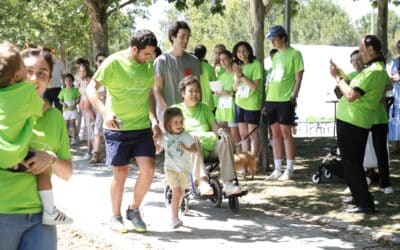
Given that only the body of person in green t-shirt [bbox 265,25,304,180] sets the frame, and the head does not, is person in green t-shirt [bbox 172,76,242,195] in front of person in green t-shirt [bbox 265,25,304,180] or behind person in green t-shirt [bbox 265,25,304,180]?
in front

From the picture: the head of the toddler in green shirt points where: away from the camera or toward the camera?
away from the camera

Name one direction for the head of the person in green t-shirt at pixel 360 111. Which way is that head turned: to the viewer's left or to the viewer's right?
to the viewer's left

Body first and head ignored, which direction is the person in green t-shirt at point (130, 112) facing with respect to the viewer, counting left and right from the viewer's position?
facing the viewer and to the right of the viewer

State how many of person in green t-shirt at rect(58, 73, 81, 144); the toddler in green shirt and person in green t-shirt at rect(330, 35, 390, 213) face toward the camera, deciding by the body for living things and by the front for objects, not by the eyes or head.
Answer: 1

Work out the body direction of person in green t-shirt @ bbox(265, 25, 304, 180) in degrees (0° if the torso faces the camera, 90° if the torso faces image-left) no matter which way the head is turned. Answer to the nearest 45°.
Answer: approximately 45°

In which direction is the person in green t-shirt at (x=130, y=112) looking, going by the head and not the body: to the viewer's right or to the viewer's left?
to the viewer's right

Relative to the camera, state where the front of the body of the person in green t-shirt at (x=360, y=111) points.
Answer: to the viewer's left

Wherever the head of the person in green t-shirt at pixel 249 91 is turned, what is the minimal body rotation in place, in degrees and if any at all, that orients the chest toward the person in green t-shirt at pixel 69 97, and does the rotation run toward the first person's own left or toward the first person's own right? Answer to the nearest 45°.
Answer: approximately 90° to the first person's own right

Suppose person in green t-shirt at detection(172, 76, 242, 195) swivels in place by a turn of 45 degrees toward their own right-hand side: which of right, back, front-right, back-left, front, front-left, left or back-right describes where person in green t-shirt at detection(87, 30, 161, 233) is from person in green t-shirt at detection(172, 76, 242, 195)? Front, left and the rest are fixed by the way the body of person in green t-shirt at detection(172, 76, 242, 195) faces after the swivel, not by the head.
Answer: front-right

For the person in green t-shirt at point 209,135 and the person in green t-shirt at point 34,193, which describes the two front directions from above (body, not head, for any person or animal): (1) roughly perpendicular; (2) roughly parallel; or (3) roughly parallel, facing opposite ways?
roughly perpendicular

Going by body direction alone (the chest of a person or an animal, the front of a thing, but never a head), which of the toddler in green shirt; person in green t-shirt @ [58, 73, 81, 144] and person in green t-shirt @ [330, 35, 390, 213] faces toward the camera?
person in green t-shirt @ [58, 73, 81, 144]
